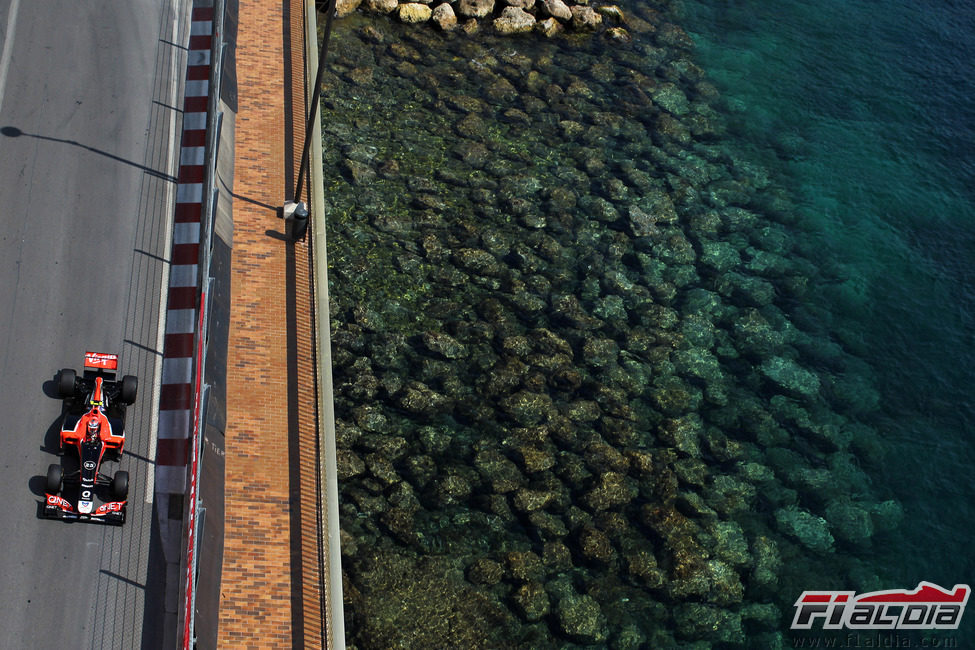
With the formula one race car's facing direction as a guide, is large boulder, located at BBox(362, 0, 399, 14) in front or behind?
behind

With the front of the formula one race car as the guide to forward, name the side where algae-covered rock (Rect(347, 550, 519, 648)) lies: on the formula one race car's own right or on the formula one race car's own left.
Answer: on the formula one race car's own left

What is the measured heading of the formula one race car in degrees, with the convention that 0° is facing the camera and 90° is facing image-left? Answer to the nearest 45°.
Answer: approximately 0°

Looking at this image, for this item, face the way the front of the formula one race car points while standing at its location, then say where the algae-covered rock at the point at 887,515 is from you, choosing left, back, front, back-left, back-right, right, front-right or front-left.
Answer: left

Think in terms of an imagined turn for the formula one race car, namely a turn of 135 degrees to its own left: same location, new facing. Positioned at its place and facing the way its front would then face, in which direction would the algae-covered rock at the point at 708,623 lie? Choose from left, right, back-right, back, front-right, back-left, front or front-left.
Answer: front-right

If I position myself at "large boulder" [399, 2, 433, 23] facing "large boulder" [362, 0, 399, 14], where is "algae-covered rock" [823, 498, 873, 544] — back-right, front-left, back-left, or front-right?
back-left

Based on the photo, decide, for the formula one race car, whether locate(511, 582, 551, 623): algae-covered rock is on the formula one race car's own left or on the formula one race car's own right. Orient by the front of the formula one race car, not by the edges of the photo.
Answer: on the formula one race car's own left

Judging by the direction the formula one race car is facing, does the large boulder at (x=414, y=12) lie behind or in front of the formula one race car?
behind

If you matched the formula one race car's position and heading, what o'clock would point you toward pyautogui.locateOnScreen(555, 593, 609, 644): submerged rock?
The submerged rock is roughly at 9 o'clock from the formula one race car.
